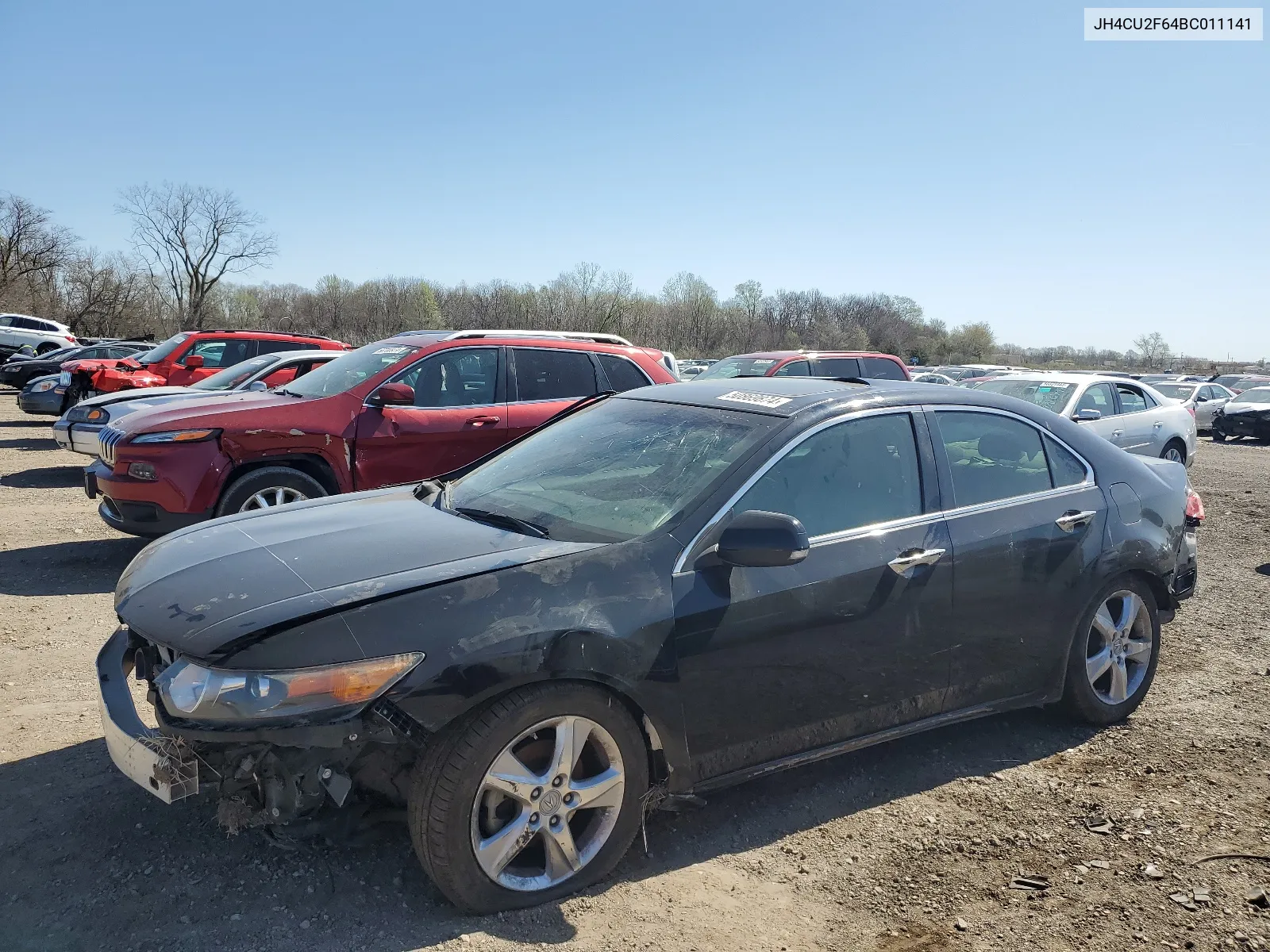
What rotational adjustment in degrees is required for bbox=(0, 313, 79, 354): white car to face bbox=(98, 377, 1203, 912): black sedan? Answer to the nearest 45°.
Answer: approximately 90° to its left

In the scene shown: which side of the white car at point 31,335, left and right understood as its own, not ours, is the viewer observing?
left

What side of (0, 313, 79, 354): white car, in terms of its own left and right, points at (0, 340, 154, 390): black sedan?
left

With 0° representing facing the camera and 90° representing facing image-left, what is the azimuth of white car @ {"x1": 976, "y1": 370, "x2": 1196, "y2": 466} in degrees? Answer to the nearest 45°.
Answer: approximately 45°

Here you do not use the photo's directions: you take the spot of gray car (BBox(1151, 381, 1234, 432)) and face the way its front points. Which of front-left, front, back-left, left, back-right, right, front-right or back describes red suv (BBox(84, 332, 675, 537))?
front-left

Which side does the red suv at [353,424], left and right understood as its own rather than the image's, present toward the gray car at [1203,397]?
back

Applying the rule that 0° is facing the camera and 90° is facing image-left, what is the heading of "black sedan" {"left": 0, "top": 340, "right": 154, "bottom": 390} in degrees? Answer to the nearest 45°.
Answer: approximately 45°
